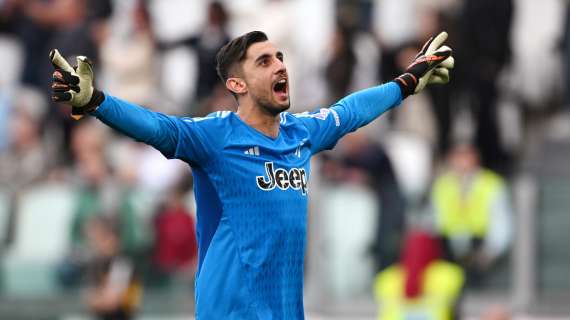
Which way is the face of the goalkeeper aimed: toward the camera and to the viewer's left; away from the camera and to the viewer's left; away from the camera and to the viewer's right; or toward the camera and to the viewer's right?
toward the camera and to the viewer's right

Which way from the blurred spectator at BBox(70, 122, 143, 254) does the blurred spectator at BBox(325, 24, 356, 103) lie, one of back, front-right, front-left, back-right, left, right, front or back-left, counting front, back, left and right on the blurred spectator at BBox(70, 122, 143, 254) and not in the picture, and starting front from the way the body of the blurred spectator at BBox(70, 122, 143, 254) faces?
left

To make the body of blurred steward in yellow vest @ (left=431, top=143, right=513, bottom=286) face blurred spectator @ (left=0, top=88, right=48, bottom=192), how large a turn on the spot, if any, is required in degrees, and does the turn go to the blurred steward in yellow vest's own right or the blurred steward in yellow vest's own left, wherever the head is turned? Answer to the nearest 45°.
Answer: approximately 90° to the blurred steward in yellow vest's own right

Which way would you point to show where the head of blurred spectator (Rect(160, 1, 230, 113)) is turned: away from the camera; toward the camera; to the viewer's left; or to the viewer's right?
toward the camera

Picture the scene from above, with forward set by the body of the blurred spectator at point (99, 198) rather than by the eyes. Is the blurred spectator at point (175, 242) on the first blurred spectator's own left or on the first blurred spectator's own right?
on the first blurred spectator's own left

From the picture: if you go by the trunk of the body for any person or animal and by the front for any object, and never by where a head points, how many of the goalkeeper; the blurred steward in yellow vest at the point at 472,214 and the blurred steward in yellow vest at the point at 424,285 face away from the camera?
1

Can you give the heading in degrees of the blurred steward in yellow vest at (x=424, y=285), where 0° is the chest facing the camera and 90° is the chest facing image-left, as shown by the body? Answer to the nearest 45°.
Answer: approximately 180°

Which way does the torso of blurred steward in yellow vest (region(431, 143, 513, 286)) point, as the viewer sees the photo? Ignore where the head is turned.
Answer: toward the camera

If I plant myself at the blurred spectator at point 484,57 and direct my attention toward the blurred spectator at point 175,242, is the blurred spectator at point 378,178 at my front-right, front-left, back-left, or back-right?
front-left
